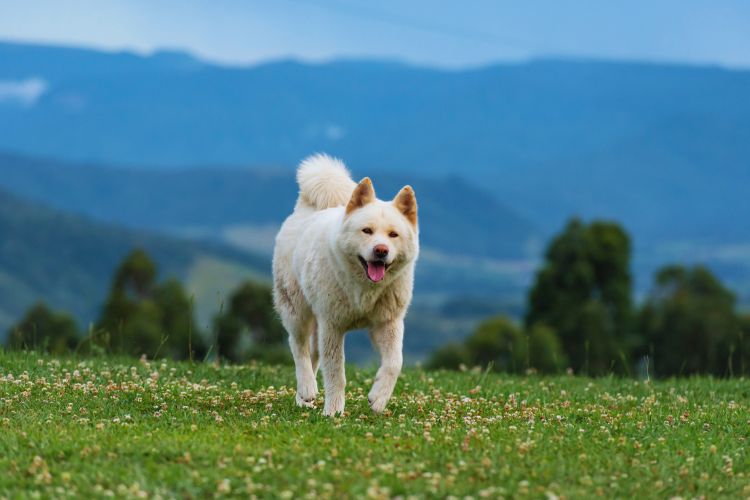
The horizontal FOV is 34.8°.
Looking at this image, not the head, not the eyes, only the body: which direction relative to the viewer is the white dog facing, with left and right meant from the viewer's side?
facing the viewer and to the right of the viewer
